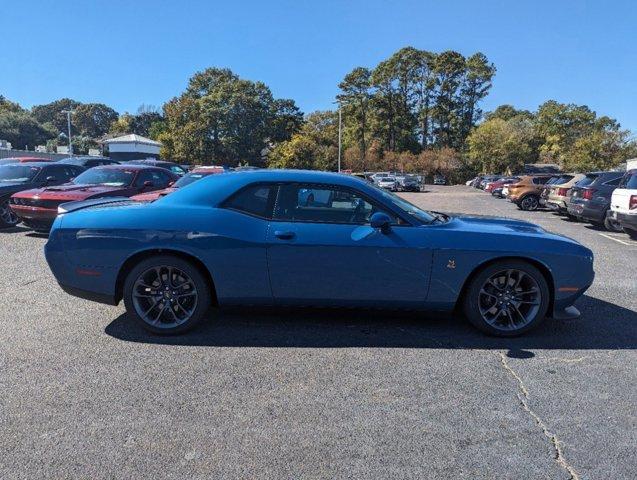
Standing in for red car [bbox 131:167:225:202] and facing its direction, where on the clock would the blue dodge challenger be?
The blue dodge challenger is roughly at 10 o'clock from the red car.

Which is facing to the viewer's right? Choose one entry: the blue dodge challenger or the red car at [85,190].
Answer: the blue dodge challenger

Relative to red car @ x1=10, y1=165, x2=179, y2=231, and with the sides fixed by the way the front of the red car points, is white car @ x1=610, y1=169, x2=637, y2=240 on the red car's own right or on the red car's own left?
on the red car's own left

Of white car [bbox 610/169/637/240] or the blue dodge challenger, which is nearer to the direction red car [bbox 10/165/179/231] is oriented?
the blue dodge challenger

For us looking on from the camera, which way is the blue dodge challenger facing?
facing to the right of the viewer

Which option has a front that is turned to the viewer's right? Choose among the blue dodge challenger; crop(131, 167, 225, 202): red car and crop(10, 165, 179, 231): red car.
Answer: the blue dodge challenger

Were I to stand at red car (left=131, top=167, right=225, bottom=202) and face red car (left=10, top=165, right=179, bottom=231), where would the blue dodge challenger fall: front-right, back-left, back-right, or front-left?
back-left

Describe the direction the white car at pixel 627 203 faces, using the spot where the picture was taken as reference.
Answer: facing away from the viewer and to the right of the viewer
